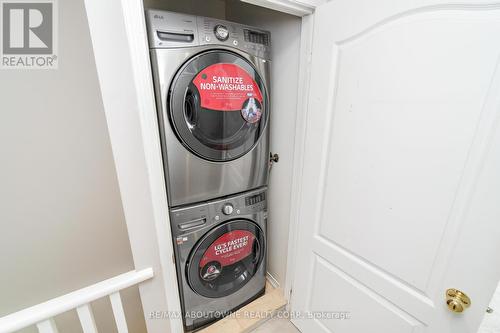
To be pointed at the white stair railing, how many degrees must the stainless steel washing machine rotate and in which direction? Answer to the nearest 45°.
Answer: approximately 90° to its right

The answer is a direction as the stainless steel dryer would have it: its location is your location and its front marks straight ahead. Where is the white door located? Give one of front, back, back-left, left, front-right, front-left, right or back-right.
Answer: front

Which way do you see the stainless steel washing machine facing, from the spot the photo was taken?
facing the viewer and to the right of the viewer
